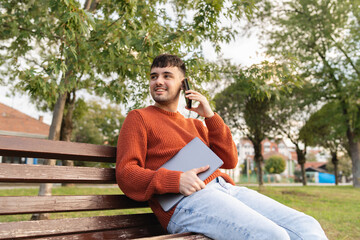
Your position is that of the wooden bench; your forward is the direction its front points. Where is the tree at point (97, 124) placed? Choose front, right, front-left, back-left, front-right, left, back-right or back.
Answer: back-left

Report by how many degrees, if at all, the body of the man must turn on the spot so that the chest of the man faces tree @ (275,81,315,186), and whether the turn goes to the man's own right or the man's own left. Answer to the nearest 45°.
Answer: approximately 135° to the man's own left

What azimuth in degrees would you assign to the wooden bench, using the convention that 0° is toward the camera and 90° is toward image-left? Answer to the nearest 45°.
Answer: approximately 315°

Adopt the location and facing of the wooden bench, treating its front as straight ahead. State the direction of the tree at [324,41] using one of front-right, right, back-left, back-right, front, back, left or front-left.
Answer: left

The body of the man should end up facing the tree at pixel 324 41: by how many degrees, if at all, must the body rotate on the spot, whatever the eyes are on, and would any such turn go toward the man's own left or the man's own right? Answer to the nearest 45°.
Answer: approximately 135° to the man's own left

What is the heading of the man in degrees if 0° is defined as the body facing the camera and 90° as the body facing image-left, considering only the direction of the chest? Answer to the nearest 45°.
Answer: approximately 315°

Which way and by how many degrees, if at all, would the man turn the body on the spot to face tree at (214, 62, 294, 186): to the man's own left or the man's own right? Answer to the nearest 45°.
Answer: approximately 135° to the man's own left

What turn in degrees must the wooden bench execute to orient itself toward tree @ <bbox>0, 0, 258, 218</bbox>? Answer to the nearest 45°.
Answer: approximately 135° to its left
